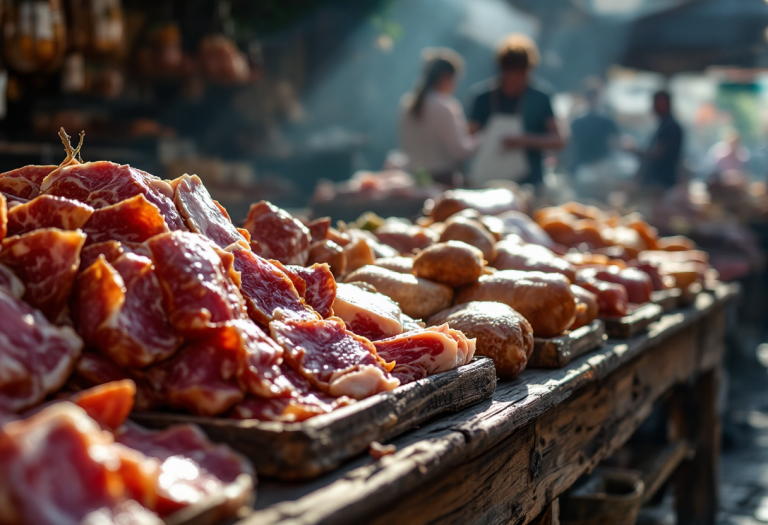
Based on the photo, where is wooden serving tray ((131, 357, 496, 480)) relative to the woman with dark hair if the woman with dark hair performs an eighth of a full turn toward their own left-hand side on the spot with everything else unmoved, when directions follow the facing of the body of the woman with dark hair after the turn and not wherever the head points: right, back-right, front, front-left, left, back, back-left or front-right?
back-right

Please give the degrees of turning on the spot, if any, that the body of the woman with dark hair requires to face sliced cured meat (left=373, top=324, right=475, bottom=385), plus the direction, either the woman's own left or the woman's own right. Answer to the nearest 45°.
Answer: approximately 90° to the woman's own right

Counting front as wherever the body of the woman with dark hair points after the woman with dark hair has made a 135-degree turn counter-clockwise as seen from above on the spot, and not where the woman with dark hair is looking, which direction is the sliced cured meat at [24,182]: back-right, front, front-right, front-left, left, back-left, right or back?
back-left

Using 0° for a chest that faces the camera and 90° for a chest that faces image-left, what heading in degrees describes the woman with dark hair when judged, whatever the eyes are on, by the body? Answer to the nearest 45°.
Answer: approximately 270°

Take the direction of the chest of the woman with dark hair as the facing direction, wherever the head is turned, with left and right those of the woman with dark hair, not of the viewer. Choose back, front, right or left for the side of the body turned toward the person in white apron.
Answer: front

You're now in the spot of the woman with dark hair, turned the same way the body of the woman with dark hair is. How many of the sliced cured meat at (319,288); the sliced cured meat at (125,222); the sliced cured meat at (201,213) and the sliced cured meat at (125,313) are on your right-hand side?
4

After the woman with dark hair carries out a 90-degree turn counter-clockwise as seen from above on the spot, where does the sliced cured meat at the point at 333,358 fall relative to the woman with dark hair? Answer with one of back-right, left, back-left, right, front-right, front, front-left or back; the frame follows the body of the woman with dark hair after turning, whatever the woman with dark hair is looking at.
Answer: back

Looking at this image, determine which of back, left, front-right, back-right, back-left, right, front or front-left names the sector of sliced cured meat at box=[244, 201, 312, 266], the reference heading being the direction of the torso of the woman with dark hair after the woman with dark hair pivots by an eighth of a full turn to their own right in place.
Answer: front-right

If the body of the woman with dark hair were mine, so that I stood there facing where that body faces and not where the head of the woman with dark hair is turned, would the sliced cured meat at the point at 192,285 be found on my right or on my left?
on my right

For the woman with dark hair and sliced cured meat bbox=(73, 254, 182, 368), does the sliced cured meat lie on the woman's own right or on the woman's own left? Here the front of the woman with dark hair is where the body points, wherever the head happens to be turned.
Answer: on the woman's own right

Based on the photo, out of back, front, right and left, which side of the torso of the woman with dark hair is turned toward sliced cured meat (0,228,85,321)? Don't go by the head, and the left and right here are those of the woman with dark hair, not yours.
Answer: right

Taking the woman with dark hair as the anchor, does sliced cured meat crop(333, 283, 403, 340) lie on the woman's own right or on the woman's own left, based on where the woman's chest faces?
on the woman's own right
